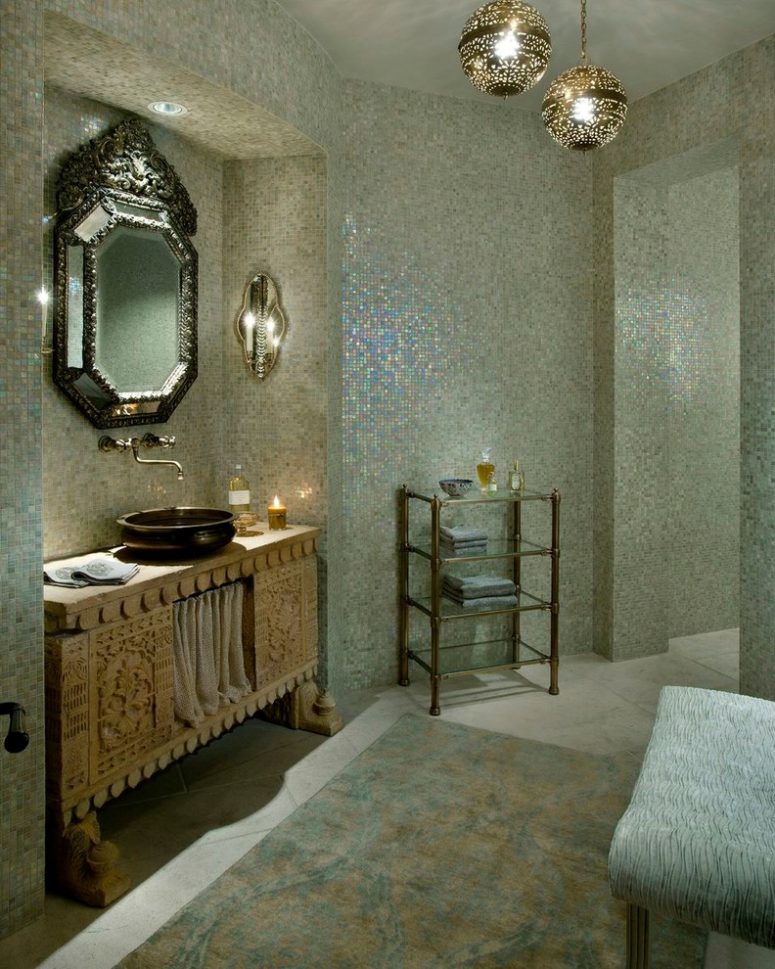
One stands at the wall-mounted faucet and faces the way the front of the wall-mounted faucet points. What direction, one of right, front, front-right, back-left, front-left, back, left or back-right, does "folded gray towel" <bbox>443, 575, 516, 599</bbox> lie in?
front-left

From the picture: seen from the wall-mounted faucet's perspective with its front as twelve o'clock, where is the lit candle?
The lit candle is roughly at 10 o'clock from the wall-mounted faucet.

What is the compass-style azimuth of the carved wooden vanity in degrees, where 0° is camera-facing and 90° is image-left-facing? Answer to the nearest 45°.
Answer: approximately 315°

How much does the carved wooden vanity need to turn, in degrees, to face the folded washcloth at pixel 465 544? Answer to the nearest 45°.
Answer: approximately 90° to its left

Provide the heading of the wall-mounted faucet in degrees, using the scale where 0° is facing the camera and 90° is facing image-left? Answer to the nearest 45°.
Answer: approximately 315°

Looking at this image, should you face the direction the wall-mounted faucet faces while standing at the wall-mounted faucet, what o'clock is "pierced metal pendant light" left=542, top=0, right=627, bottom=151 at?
The pierced metal pendant light is roughly at 12 o'clock from the wall-mounted faucet.

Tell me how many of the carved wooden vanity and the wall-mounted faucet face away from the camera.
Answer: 0

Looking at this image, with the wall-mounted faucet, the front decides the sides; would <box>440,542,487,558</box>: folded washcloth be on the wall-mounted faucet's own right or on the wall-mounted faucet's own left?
on the wall-mounted faucet's own left
